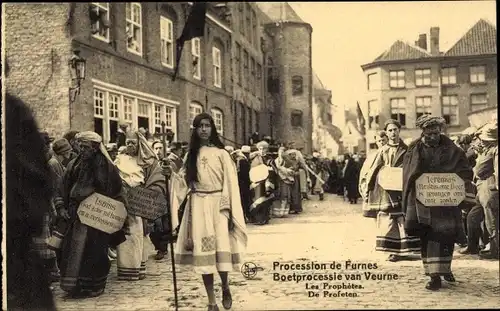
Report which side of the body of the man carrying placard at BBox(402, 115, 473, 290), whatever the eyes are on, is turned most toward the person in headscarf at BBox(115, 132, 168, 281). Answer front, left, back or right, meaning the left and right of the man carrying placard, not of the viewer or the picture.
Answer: right

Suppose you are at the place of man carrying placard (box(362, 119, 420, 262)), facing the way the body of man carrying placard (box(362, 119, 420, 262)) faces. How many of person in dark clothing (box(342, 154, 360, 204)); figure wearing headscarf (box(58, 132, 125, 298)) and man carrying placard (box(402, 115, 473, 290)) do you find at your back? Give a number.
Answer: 1

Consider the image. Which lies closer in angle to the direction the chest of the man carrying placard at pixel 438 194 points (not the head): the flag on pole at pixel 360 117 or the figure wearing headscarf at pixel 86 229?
the figure wearing headscarf

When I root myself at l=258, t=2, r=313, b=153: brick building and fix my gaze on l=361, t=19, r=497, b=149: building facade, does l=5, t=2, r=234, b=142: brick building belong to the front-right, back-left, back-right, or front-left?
back-right
